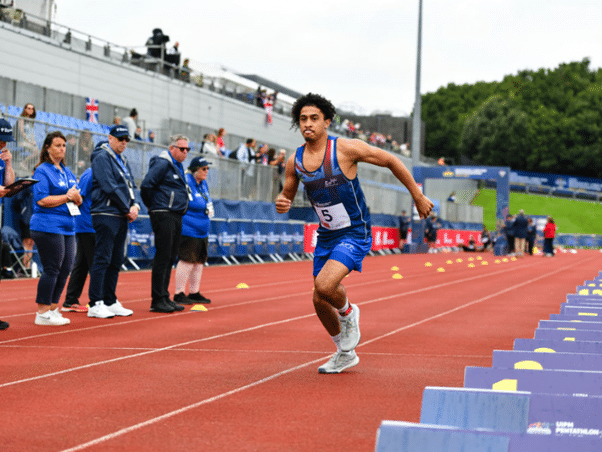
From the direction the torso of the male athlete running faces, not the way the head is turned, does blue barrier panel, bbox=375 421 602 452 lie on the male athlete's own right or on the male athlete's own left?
on the male athlete's own left

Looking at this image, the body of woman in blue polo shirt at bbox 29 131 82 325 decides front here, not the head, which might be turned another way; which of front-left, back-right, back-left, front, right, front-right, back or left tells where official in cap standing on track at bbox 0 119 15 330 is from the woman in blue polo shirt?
right

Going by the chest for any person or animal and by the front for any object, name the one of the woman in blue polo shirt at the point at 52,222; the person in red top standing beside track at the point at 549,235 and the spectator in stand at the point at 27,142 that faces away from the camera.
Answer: the person in red top standing beside track at the point at 549,235
